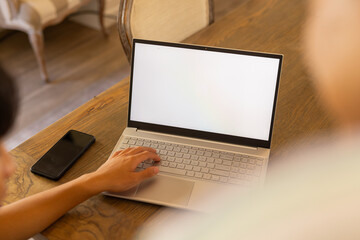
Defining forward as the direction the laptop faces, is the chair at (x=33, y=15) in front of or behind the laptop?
behind

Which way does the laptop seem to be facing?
toward the camera
